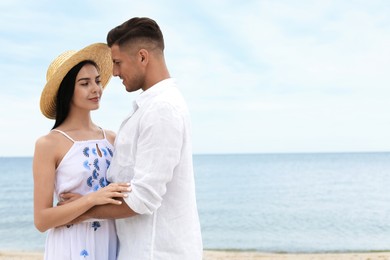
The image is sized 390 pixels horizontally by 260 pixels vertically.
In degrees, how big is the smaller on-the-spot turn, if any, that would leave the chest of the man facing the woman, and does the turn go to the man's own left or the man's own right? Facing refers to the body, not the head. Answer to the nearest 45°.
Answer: approximately 45° to the man's own right

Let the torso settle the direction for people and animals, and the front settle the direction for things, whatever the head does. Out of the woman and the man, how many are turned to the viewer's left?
1

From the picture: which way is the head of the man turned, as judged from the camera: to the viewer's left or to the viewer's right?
to the viewer's left

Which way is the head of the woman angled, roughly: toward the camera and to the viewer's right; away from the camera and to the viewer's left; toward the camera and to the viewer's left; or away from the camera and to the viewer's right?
toward the camera and to the viewer's right

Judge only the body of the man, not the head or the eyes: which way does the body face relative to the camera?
to the viewer's left

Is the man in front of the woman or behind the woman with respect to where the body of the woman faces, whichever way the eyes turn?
in front

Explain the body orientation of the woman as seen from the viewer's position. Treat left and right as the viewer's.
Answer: facing the viewer and to the right of the viewer
